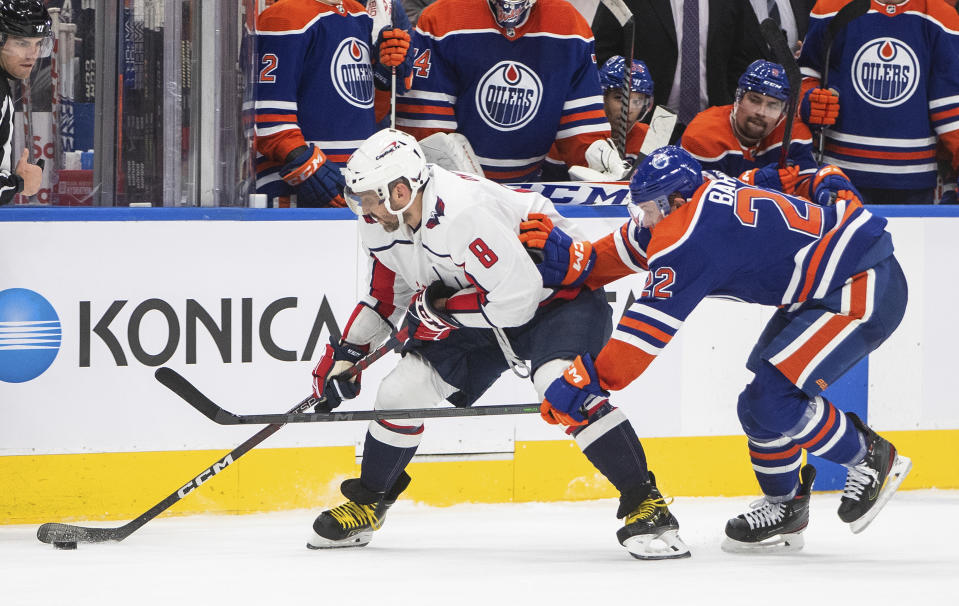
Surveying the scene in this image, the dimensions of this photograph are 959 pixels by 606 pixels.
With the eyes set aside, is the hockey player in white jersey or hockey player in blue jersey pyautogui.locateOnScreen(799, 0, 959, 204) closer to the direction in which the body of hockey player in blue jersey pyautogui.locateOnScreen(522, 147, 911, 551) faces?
the hockey player in white jersey

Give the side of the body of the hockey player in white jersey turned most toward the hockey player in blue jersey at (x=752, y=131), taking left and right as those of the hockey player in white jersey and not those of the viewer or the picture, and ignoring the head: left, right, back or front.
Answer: back

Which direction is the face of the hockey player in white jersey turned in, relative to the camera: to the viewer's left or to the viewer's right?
to the viewer's left

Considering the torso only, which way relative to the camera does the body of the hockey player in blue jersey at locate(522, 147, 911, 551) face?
to the viewer's left

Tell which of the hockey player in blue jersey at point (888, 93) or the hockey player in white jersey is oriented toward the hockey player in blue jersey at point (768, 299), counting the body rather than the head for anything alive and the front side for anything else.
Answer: the hockey player in blue jersey at point (888, 93)

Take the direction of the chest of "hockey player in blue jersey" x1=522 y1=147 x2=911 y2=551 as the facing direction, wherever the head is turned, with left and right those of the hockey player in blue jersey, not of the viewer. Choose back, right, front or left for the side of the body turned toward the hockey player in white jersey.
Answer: front

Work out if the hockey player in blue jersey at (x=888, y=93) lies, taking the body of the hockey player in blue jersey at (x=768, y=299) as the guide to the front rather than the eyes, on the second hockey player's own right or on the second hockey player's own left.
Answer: on the second hockey player's own right

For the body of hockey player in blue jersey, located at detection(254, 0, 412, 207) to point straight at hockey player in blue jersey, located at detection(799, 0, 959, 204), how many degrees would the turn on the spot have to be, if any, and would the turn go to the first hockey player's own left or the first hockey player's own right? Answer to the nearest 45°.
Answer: approximately 45° to the first hockey player's own left

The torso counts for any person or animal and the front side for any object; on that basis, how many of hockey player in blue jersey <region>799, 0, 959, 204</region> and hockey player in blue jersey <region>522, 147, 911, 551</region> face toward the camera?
1

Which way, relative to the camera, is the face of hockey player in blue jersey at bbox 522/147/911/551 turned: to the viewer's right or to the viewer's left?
to the viewer's left

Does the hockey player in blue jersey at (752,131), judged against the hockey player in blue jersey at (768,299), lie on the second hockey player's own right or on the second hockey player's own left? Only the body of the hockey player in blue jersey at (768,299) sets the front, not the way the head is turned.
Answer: on the second hockey player's own right

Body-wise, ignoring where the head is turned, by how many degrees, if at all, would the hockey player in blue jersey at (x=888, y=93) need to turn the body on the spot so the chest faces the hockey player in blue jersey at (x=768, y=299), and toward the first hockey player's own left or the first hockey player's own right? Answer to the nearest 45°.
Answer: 0° — they already face them

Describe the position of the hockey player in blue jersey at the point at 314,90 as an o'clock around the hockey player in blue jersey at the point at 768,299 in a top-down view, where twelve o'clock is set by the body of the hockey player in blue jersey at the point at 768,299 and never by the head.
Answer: the hockey player in blue jersey at the point at 314,90 is roughly at 1 o'clock from the hockey player in blue jersey at the point at 768,299.

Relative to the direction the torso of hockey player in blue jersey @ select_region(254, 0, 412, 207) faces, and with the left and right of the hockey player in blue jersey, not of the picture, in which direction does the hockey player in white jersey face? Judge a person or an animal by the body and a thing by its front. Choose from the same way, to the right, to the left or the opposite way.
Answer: to the right

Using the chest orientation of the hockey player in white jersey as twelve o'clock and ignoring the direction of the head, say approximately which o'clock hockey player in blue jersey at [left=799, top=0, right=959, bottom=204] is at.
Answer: The hockey player in blue jersey is roughly at 6 o'clock from the hockey player in white jersey.
